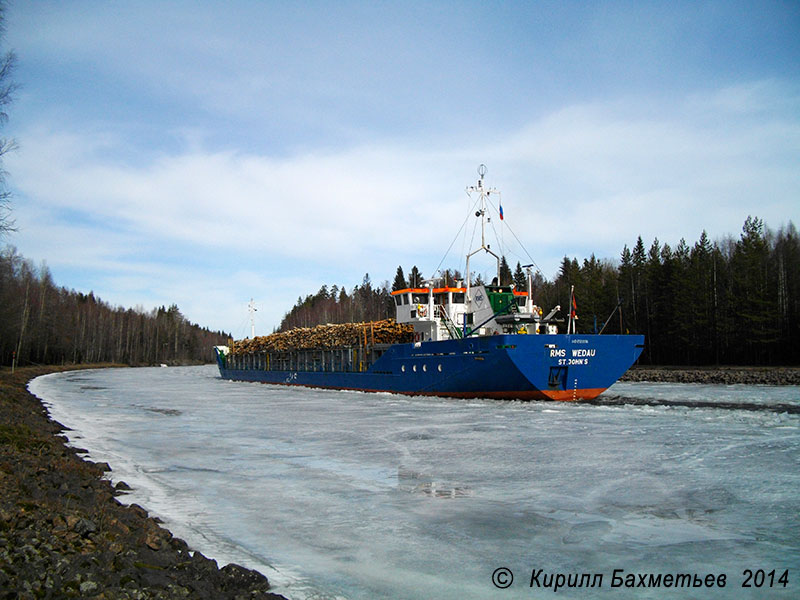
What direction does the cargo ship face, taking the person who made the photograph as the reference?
facing away from the viewer and to the left of the viewer
